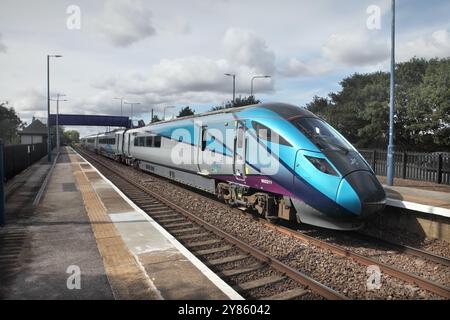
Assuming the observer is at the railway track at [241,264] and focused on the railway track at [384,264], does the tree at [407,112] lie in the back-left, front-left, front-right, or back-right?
front-left

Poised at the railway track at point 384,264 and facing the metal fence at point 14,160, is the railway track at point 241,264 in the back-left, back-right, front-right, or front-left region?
front-left

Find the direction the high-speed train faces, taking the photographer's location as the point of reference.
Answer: facing the viewer and to the right of the viewer

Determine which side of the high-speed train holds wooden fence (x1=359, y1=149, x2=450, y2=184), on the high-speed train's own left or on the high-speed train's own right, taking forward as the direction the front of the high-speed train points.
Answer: on the high-speed train's own left

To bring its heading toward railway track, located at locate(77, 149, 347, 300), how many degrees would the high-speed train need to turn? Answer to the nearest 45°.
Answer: approximately 90° to its right

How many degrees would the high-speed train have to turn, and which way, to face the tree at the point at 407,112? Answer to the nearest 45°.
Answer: approximately 90° to its left

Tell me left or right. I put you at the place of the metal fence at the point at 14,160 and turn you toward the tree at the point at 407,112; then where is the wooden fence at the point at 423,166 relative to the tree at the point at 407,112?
right

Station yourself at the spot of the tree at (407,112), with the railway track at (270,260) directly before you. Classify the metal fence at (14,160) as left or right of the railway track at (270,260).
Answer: right

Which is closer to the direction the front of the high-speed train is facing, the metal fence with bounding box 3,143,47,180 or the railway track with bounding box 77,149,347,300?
the railway track

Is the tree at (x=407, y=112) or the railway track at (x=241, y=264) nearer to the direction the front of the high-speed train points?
the railway track
